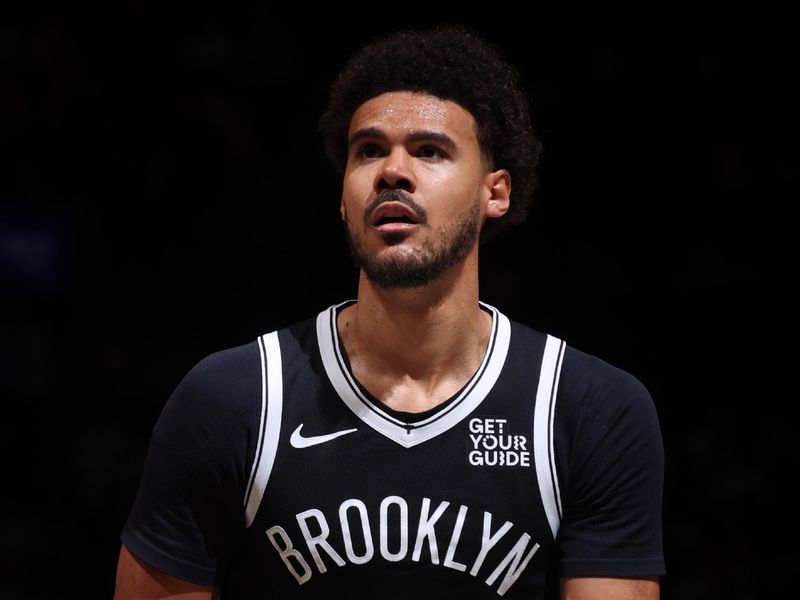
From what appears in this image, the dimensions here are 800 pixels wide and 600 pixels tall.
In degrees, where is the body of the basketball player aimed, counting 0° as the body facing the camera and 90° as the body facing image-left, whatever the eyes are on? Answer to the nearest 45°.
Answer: approximately 0°

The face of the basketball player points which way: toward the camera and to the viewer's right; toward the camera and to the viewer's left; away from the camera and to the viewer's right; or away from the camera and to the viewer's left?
toward the camera and to the viewer's left
